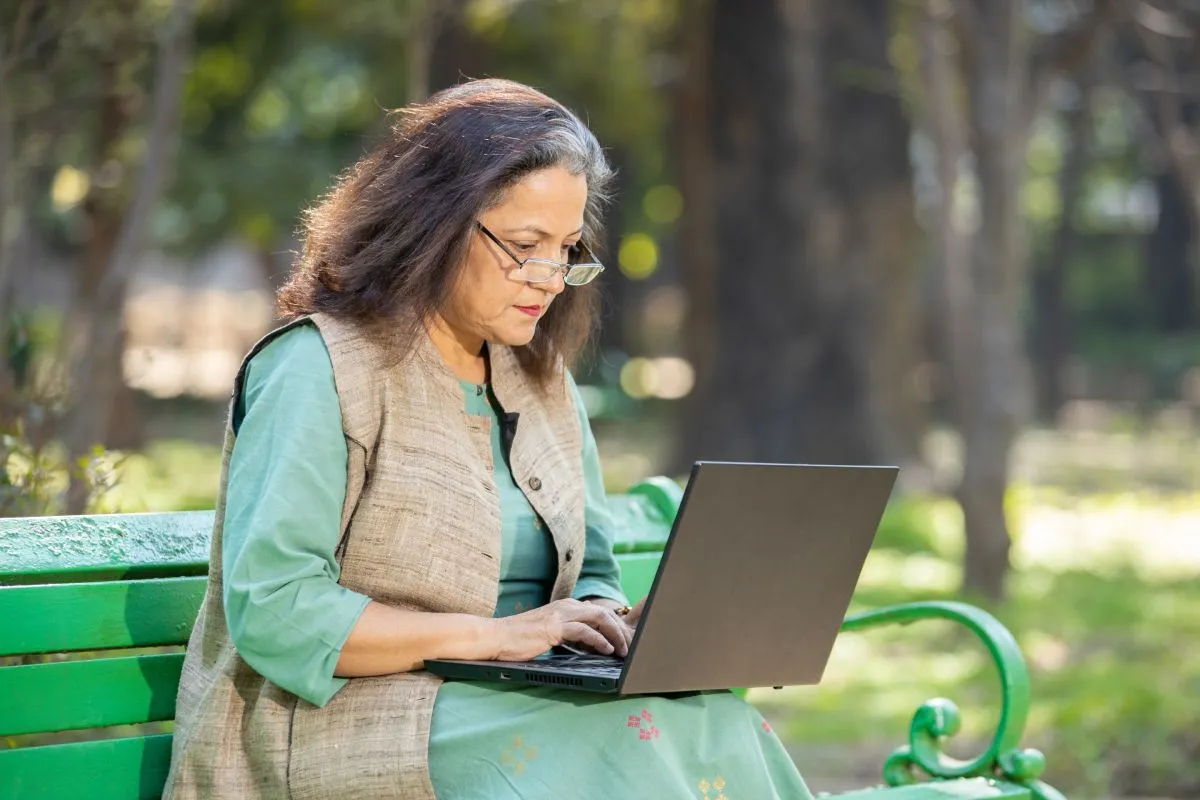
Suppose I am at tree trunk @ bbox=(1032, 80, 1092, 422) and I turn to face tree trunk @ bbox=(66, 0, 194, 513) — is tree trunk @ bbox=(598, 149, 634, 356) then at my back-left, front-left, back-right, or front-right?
front-right

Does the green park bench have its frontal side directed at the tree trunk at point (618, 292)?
no

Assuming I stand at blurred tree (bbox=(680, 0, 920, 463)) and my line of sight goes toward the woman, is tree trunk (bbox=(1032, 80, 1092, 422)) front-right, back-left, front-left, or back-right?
back-left

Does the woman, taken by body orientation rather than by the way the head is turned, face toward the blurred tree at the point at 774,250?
no

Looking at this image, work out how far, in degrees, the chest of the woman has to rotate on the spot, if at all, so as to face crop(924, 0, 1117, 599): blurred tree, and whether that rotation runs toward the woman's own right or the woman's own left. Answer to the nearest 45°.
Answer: approximately 90° to the woman's own left

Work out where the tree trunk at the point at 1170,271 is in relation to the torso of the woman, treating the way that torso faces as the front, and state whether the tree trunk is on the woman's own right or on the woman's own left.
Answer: on the woman's own left

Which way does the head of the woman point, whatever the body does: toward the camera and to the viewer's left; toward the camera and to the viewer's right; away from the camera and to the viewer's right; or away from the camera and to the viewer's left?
toward the camera and to the viewer's right

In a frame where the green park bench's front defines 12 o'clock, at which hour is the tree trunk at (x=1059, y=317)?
The tree trunk is roughly at 8 o'clock from the green park bench.

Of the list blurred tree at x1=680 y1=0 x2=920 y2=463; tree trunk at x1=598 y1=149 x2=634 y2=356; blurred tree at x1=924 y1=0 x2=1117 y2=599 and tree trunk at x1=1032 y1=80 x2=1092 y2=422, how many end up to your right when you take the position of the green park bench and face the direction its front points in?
0

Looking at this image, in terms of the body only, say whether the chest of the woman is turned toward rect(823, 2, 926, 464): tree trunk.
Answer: no

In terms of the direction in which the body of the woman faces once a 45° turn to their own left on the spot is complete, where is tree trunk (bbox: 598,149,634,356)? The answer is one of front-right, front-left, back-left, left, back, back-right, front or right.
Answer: left

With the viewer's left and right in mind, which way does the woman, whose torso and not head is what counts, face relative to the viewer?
facing the viewer and to the right of the viewer

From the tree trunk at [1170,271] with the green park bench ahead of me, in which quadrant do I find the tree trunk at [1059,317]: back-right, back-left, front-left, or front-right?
front-right

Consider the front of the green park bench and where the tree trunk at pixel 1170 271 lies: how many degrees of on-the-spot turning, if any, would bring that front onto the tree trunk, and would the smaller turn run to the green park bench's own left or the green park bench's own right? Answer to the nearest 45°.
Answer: approximately 135° to the green park bench's own left
